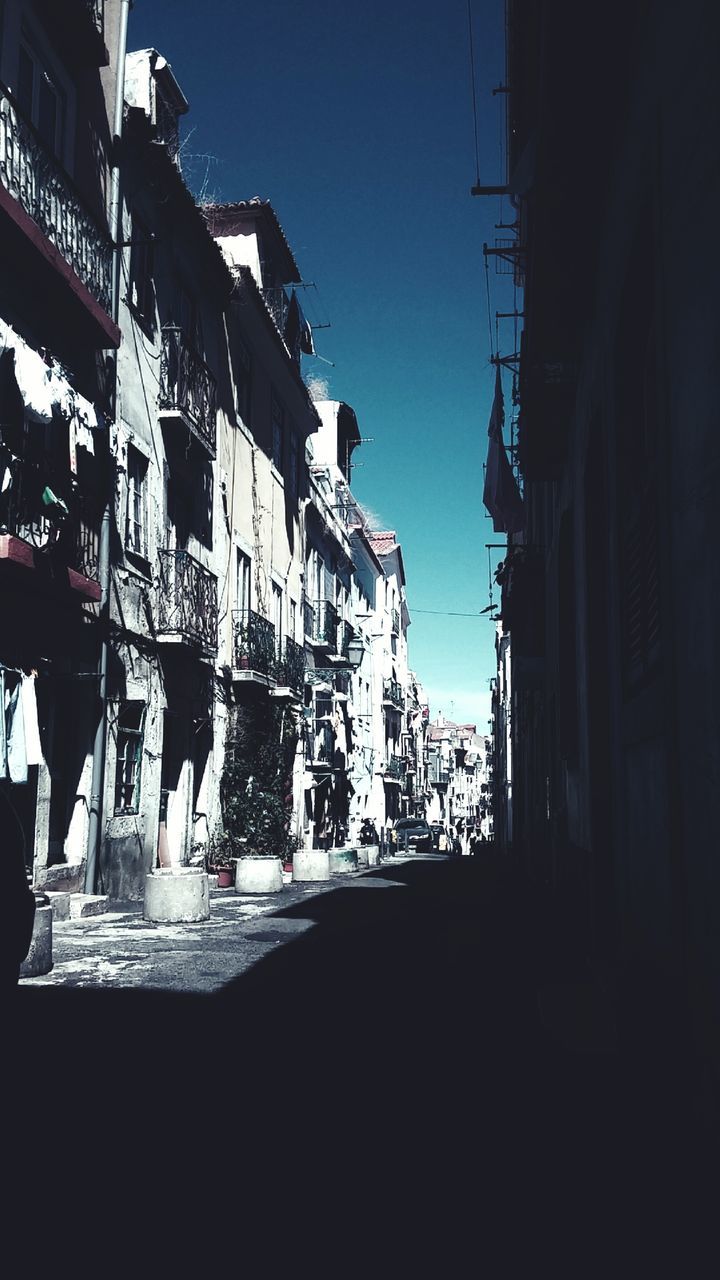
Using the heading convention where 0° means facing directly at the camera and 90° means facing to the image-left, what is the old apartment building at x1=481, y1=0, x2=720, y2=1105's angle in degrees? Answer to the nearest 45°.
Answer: approximately 90°

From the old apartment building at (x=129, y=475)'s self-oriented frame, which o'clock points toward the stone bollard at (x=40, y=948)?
The stone bollard is roughly at 3 o'clock from the old apartment building.

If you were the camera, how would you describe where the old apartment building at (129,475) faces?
facing to the right of the viewer

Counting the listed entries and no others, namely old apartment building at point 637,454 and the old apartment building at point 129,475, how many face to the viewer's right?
1

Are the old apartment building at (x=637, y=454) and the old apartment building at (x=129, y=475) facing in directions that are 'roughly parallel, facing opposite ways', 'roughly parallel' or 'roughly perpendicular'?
roughly parallel, facing opposite ways
